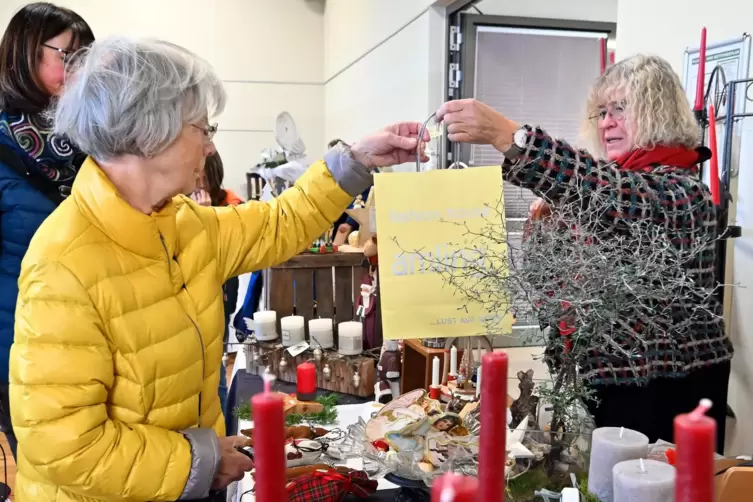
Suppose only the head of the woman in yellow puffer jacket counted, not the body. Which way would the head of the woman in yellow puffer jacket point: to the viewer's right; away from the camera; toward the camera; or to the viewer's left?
to the viewer's right

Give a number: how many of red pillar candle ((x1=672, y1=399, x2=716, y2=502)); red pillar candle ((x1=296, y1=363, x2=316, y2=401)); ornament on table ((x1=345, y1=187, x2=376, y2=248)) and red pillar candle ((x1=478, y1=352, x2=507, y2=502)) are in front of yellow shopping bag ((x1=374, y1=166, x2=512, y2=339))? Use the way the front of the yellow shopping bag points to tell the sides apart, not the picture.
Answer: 2

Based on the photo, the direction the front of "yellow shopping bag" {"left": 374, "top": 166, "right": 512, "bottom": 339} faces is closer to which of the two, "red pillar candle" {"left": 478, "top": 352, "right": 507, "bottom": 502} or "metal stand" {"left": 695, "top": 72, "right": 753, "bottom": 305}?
the red pillar candle

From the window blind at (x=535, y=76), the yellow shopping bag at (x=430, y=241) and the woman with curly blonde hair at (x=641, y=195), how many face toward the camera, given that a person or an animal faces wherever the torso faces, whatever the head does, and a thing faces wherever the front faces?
2

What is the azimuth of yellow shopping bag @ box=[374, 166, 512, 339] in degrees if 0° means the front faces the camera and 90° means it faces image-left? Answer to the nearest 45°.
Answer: approximately 0°

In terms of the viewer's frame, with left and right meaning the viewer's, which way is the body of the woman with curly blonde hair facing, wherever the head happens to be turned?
facing to the left of the viewer

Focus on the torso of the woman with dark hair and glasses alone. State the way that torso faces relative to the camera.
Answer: to the viewer's right

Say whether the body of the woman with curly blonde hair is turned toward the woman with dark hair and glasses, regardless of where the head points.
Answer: yes
